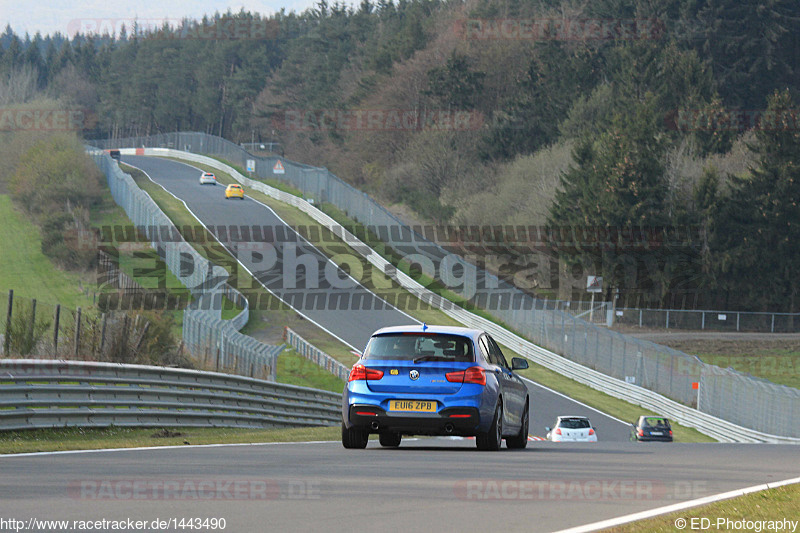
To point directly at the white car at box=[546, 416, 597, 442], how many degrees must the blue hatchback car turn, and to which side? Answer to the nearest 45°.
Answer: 0° — it already faces it

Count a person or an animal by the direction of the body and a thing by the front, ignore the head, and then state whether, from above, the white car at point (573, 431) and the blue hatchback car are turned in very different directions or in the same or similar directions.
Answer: same or similar directions

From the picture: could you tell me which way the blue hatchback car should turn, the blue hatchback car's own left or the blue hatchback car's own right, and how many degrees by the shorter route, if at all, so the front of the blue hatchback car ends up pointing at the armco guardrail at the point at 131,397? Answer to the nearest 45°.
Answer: approximately 45° to the blue hatchback car's own left

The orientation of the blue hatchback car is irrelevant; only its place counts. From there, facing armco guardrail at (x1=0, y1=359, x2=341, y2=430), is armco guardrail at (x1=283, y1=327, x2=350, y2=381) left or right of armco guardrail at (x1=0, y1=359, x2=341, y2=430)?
right

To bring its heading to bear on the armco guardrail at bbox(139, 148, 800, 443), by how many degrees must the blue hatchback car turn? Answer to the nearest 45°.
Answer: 0° — it already faces it

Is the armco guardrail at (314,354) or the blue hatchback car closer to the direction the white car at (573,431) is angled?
the armco guardrail

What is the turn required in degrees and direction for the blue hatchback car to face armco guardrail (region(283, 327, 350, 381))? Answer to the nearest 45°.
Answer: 0° — it already faces it

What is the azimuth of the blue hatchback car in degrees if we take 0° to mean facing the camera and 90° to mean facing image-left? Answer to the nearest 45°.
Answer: approximately 180°

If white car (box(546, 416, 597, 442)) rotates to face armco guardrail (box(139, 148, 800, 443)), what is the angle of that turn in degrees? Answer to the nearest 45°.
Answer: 0° — it already faces it

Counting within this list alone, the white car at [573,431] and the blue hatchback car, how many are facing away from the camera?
2

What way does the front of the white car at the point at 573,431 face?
away from the camera
